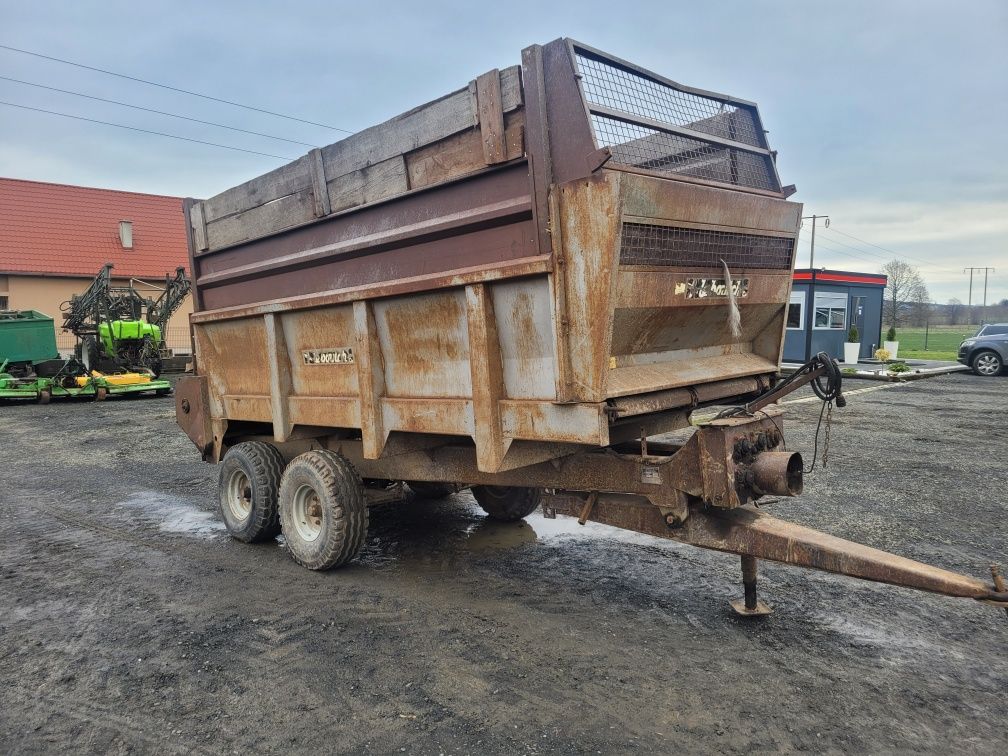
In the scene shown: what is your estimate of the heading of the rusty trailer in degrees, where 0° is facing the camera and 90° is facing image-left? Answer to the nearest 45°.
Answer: approximately 315°

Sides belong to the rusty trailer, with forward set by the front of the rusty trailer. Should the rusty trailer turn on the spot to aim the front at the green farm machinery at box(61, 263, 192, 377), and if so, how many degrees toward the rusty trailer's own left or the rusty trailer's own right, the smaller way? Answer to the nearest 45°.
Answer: approximately 180°

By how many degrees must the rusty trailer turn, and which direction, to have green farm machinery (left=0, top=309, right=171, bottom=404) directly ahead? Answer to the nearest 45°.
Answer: approximately 180°
